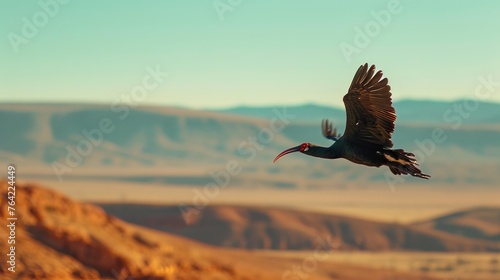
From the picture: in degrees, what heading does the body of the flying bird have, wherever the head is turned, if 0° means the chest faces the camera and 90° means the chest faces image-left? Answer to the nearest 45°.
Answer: approximately 90°
